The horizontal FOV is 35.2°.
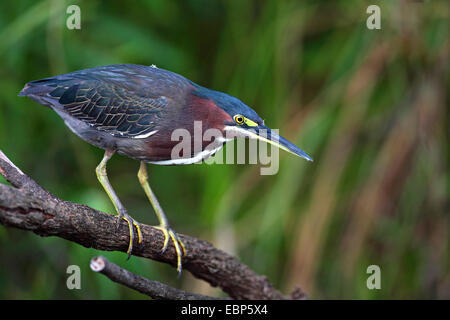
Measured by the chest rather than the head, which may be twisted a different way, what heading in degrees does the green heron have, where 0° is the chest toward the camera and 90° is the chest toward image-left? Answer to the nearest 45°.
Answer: approximately 270°
